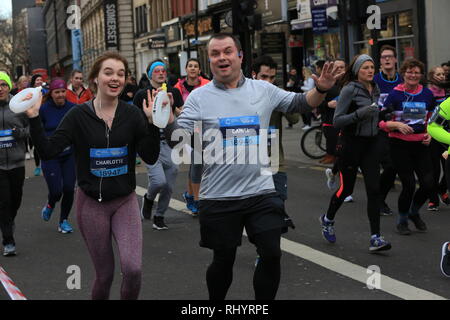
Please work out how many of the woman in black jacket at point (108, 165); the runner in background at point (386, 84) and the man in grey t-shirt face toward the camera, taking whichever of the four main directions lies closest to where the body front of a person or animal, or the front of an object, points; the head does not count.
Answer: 3

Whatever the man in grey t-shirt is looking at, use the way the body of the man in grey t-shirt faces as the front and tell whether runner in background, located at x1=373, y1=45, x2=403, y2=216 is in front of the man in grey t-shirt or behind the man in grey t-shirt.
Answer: behind

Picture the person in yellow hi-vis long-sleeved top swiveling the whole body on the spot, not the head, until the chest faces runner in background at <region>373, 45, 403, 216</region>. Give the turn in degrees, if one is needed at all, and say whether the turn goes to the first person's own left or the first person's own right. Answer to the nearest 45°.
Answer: approximately 180°

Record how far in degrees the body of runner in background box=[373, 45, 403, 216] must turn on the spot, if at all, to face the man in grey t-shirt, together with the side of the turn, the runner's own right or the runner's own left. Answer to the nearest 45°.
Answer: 0° — they already face them

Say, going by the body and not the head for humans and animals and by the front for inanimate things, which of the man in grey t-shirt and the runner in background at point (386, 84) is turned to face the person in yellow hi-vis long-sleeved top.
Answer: the runner in background

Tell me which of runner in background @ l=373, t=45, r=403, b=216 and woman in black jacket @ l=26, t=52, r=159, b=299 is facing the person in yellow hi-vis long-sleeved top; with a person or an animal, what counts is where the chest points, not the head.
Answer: the runner in background

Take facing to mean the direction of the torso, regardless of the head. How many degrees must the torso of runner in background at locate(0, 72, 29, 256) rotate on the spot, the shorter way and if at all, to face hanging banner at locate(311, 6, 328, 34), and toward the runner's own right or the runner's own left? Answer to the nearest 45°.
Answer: approximately 135° to the runner's own left

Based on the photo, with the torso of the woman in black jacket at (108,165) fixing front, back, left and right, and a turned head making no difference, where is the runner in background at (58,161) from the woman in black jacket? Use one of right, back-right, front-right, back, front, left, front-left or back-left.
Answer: back
